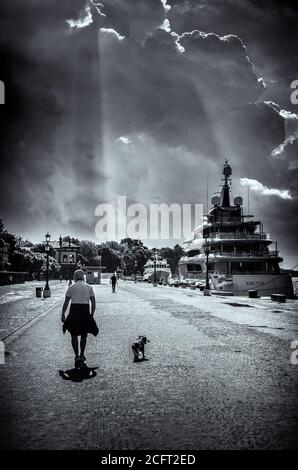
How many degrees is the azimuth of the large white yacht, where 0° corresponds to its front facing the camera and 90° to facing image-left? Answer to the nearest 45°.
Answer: approximately 135°

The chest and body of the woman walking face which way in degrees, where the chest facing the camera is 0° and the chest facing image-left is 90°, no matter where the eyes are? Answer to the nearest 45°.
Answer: approximately 180°

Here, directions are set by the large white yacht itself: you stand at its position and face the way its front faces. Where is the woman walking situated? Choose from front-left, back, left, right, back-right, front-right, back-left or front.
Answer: back-left

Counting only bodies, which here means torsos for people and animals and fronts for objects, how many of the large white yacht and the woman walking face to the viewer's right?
0

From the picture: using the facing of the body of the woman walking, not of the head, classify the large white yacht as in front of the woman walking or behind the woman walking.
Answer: in front
